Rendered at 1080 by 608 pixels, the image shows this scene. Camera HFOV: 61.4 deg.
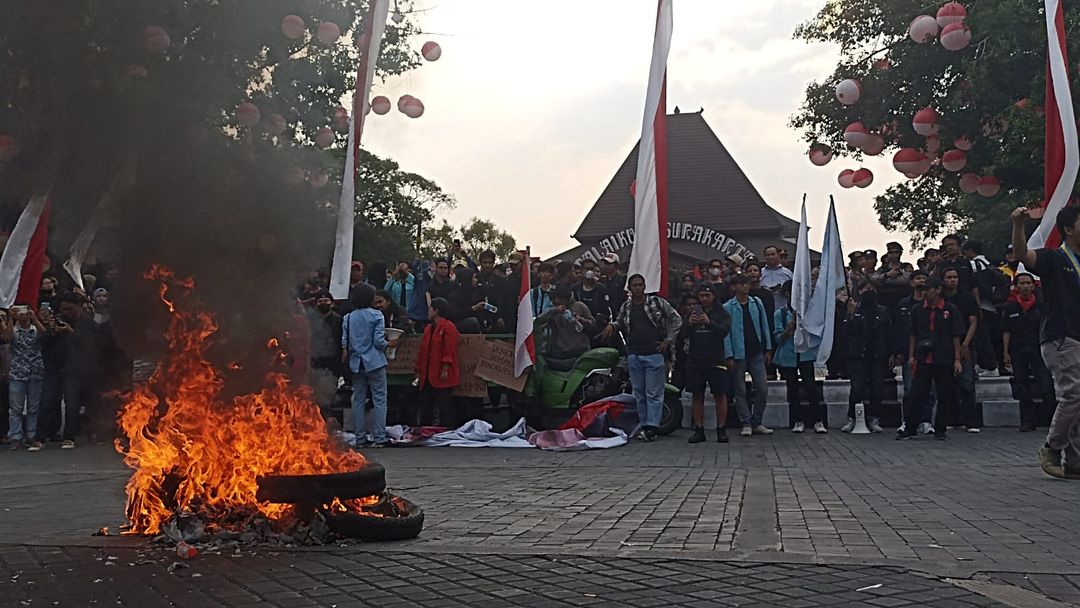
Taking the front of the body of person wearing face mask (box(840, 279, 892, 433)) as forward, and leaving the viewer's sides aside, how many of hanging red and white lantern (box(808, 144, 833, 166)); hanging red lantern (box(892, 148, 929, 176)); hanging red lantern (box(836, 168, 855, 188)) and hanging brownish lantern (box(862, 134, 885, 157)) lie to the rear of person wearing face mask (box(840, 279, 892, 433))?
4

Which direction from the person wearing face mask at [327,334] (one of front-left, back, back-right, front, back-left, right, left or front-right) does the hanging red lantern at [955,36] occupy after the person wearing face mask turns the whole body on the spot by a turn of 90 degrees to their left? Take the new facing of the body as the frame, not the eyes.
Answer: front

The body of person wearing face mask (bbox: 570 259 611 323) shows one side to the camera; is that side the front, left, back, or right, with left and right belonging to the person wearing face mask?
front

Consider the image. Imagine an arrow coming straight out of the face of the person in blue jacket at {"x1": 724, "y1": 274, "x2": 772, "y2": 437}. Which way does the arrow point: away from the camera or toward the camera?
toward the camera

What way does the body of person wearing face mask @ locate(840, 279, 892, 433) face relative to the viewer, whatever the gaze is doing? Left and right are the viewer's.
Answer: facing the viewer

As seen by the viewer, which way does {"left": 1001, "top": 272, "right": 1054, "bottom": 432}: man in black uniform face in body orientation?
toward the camera

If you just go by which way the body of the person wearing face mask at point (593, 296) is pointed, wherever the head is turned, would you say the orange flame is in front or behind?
in front

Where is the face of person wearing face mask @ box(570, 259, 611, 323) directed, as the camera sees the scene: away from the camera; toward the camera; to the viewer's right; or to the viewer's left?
toward the camera

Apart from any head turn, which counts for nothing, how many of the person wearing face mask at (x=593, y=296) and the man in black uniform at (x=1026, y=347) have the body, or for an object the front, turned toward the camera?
2

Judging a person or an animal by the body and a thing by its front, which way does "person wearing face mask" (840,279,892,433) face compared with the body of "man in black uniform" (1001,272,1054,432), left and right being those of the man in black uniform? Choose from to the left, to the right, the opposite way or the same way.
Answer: the same way

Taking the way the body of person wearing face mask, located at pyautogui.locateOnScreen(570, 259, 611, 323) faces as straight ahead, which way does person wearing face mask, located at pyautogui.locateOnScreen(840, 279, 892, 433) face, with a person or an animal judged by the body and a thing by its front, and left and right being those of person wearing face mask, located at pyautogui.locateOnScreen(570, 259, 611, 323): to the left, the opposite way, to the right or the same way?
the same way

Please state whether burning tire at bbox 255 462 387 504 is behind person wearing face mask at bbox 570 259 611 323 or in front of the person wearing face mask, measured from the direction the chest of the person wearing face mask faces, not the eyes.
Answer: in front

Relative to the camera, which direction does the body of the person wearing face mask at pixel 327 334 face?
toward the camera
